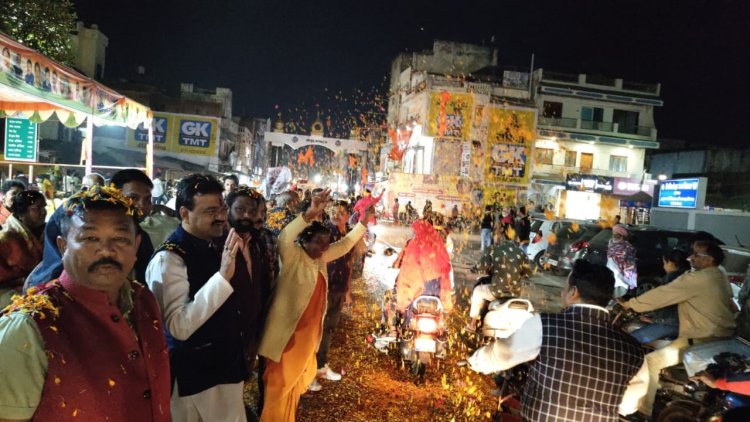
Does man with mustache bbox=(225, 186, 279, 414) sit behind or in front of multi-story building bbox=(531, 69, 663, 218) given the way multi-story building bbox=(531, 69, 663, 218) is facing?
in front

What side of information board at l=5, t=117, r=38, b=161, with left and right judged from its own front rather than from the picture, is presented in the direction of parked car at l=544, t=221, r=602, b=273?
left

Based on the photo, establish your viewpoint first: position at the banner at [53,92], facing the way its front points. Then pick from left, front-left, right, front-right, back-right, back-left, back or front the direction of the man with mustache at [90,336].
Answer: front-right

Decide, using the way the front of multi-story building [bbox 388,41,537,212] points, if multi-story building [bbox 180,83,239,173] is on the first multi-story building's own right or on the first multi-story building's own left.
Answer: on the first multi-story building's own right

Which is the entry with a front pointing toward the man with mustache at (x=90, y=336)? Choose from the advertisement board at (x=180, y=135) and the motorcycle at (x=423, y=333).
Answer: the advertisement board

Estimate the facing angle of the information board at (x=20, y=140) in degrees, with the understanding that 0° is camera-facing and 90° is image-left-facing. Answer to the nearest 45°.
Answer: approximately 0°

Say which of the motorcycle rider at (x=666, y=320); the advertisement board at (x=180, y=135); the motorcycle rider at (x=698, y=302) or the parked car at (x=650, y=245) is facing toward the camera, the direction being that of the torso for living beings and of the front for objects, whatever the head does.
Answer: the advertisement board

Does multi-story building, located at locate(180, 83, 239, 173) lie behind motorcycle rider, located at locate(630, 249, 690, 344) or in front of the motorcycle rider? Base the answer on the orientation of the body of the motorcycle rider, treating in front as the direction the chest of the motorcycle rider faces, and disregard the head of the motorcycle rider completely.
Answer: in front

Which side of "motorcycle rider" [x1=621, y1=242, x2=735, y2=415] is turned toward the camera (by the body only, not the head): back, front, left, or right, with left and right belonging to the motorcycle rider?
left

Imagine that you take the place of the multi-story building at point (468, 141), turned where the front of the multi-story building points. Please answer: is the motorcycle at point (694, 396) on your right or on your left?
on your left

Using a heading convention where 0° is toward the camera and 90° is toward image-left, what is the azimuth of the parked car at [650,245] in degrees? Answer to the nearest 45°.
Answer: approximately 90°
